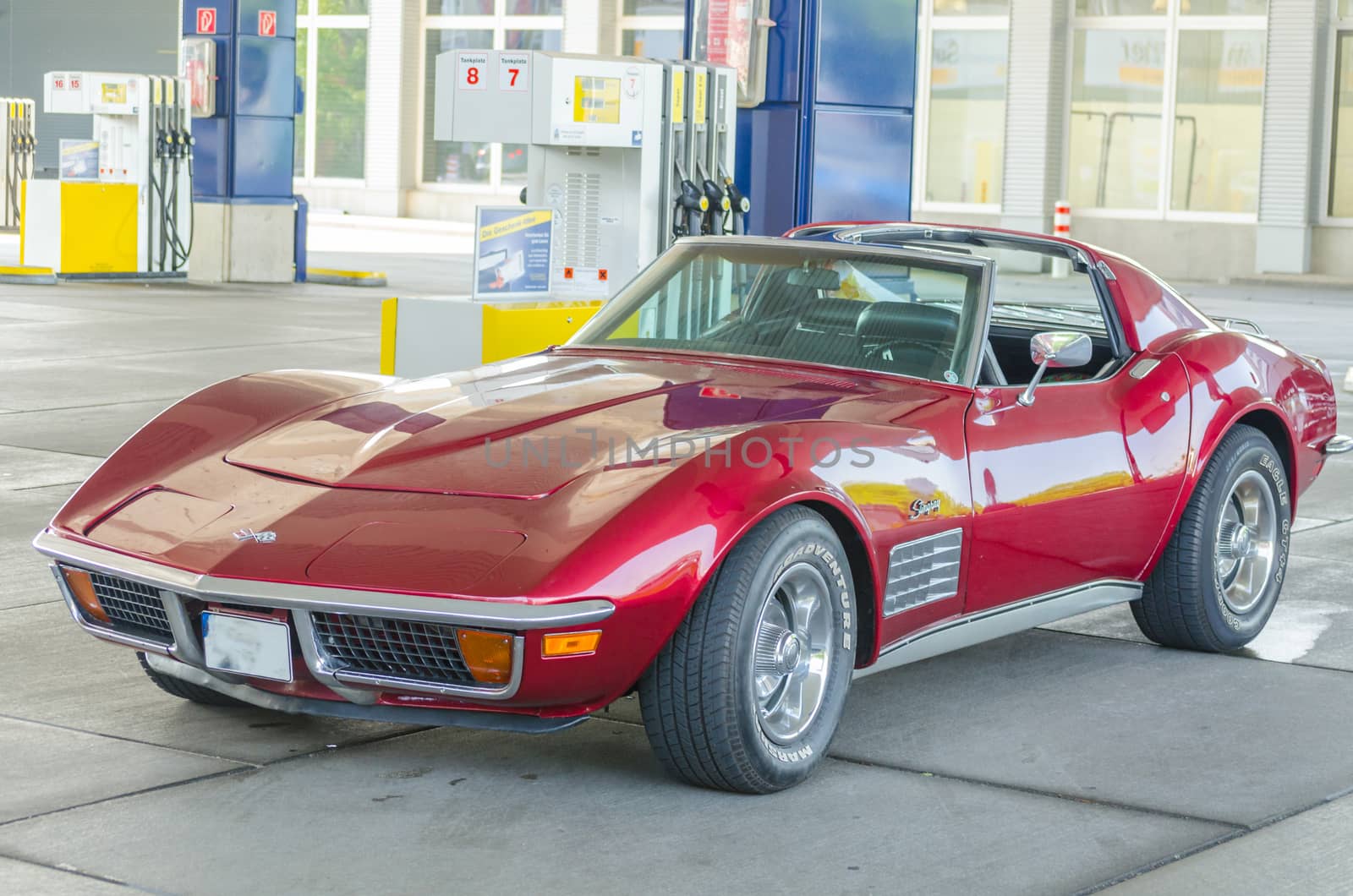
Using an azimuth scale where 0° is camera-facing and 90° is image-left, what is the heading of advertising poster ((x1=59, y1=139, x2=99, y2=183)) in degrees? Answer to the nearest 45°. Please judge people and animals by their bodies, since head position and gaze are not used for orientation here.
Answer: approximately 0°

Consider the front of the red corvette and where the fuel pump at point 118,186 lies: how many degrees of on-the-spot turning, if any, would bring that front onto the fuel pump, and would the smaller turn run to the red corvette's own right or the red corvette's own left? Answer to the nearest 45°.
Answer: approximately 135° to the red corvette's own right

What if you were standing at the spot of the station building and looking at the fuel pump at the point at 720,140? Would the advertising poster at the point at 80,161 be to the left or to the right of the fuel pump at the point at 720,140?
right

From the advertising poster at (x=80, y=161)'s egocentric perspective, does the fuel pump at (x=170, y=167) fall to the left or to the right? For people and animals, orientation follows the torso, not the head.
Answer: on its left

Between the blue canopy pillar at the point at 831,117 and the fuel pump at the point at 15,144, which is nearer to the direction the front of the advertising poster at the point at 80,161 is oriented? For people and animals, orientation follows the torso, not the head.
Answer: the blue canopy pillar

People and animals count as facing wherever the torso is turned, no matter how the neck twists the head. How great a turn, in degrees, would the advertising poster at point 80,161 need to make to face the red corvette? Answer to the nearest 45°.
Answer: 0° — it already faces it

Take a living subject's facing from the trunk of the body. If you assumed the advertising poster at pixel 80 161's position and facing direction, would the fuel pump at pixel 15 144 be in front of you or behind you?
behind

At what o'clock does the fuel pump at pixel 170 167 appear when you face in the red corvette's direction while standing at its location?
The fuel pump is roughly at 4 o'clock from the red corvette.

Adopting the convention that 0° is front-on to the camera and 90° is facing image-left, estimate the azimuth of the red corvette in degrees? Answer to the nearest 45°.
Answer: approximately 45°

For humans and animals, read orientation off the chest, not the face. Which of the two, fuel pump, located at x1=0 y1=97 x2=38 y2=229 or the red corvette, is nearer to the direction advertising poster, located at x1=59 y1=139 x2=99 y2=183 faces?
the red corvette
